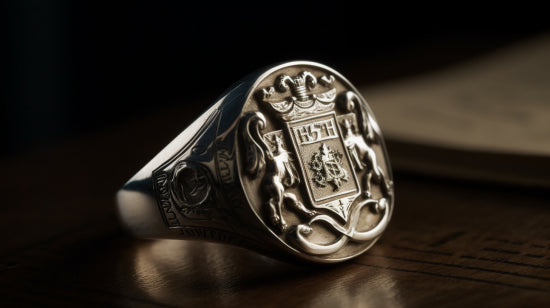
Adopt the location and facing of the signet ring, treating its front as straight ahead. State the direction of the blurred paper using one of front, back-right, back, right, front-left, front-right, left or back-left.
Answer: left

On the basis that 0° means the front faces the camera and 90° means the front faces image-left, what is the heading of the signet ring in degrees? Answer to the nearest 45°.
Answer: approximately 315°
